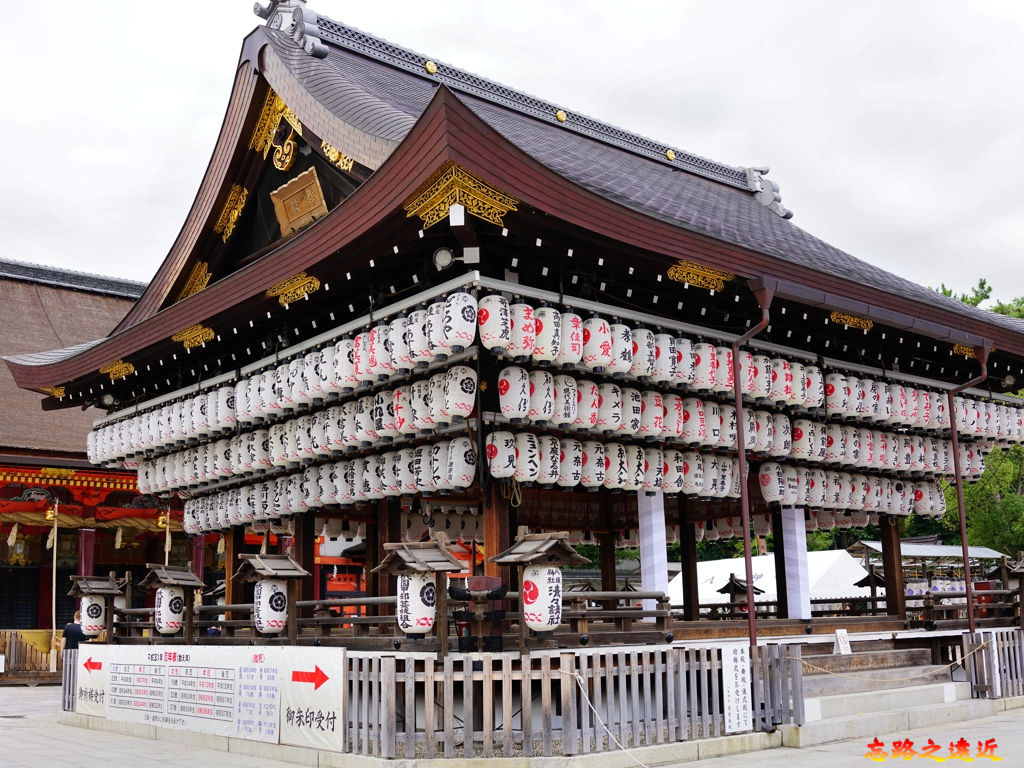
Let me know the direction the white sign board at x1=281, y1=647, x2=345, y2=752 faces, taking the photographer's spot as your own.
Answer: facing the viewer and to the left of the viewer

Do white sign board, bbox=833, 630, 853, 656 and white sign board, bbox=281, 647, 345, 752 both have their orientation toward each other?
no

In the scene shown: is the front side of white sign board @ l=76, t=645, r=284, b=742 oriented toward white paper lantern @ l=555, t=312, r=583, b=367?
no

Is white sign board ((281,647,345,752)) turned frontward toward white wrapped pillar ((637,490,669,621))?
no

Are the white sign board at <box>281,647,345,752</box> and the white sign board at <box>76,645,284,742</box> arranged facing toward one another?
no

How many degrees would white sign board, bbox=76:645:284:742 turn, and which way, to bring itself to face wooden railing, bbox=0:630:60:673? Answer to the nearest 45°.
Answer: approximately 135° to its right

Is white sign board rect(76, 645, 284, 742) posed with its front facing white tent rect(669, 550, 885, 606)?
no

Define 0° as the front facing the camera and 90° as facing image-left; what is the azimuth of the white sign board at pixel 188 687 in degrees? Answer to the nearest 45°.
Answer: approximately 45°

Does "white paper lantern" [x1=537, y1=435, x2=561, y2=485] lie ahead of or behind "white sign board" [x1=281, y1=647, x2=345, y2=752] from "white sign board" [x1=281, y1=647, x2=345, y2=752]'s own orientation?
behind
